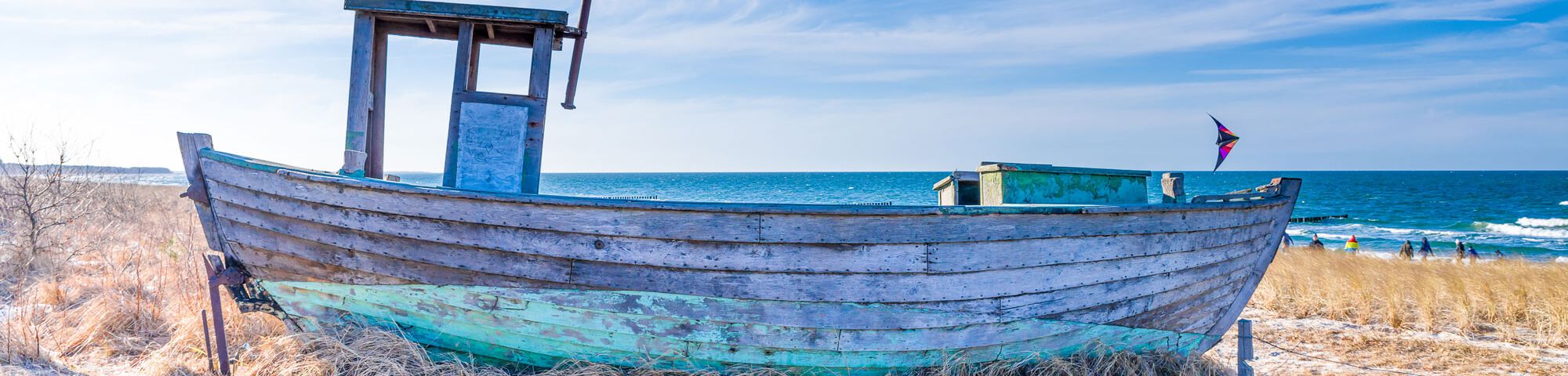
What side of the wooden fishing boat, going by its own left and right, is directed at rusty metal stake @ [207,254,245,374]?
back

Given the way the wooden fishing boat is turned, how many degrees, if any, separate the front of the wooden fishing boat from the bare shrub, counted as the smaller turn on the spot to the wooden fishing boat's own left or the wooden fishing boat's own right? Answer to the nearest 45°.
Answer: approximately 135° to the wooden fishing boat's own left

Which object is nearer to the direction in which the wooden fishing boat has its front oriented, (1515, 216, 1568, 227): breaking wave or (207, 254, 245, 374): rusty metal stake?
the breaking wave

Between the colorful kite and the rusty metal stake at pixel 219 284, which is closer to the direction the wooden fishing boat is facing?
the colorful kite

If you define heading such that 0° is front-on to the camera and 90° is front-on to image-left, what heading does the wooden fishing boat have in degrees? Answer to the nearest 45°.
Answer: approximately 270°
